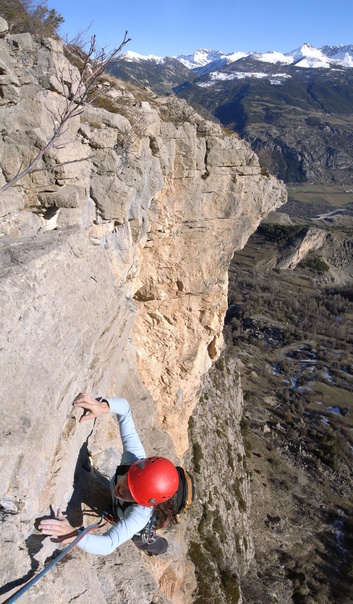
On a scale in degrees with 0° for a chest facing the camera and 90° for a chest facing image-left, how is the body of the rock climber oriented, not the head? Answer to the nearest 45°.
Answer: approximately 90°

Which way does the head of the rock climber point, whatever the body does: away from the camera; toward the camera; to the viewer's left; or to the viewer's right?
to the viewer's left

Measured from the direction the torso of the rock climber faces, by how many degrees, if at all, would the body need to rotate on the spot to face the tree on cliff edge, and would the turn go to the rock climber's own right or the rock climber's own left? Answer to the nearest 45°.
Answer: approximately 45° to the rock climber's own right
